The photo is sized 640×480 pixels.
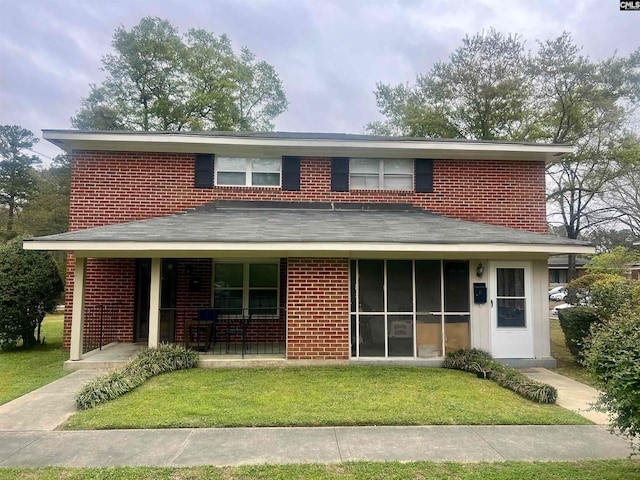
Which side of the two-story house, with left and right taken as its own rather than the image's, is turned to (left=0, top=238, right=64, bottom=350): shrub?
right

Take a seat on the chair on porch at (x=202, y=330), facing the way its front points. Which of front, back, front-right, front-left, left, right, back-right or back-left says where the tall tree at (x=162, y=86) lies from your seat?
back-right

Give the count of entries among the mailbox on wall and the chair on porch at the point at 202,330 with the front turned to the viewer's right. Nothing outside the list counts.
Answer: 0

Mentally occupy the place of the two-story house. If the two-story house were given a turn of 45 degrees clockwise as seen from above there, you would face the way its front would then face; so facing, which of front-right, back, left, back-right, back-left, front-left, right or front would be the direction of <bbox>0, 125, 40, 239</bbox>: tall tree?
right

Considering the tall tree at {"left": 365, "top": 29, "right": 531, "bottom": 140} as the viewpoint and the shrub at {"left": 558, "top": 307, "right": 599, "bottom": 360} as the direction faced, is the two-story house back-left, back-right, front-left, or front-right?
front-right

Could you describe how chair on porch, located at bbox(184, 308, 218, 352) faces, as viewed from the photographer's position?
facing the viewer and to the left of the viewer

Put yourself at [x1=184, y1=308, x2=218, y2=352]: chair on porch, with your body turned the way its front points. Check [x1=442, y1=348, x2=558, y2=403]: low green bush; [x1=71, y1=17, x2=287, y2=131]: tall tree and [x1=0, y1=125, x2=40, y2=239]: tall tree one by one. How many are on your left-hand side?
1

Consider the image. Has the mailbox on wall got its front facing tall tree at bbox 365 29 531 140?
no

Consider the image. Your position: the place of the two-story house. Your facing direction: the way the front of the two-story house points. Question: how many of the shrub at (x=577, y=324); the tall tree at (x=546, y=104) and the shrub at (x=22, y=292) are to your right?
1

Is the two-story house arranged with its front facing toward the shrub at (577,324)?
no

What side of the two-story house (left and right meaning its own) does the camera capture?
front

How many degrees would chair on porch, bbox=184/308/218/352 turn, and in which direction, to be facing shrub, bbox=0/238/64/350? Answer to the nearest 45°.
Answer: approximately 90° to its right

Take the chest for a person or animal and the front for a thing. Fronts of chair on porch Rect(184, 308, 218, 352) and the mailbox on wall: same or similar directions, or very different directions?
same or similar directions

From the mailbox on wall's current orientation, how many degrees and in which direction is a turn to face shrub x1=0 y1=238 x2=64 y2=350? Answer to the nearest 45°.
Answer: approximately 90° to its right

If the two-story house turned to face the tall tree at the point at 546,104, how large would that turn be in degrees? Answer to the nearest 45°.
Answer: approximately 135° to its left
